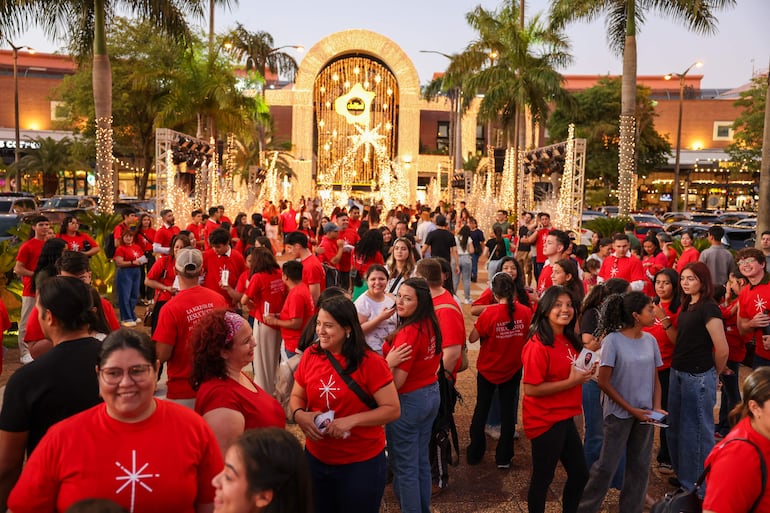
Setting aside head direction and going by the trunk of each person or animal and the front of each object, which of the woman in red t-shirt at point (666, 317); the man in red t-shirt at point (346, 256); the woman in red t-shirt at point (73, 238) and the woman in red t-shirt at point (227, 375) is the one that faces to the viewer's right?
the woman in red t-shirt at point (227, 375)

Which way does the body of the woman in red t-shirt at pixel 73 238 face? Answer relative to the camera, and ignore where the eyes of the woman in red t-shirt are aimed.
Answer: toward the camera

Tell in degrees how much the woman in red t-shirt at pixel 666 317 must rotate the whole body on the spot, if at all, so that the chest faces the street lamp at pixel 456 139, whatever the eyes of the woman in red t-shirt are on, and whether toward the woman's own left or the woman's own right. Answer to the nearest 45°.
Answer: approximately 135° to the woman's own right

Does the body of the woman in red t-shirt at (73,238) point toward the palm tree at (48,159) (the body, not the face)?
no

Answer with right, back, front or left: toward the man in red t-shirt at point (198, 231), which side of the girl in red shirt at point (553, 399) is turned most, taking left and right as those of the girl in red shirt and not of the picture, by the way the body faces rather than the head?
back

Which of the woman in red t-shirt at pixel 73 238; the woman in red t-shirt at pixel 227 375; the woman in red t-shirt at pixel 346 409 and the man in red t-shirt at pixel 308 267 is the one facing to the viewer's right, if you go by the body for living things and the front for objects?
the woman in red t-shirt at pixel 227 375

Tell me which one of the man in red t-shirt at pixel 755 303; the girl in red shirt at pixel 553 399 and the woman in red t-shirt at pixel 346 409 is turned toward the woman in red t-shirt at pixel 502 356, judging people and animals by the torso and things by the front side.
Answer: the man in red t-shirt

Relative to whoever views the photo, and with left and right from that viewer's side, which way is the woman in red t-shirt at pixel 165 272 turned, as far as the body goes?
facing the viewer and to the right of the viewer

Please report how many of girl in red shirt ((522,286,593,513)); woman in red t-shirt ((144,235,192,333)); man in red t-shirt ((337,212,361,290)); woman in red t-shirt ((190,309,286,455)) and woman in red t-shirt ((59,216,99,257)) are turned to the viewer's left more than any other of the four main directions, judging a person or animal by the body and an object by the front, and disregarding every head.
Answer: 0

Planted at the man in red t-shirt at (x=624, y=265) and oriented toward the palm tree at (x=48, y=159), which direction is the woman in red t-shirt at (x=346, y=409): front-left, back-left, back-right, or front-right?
back-left
